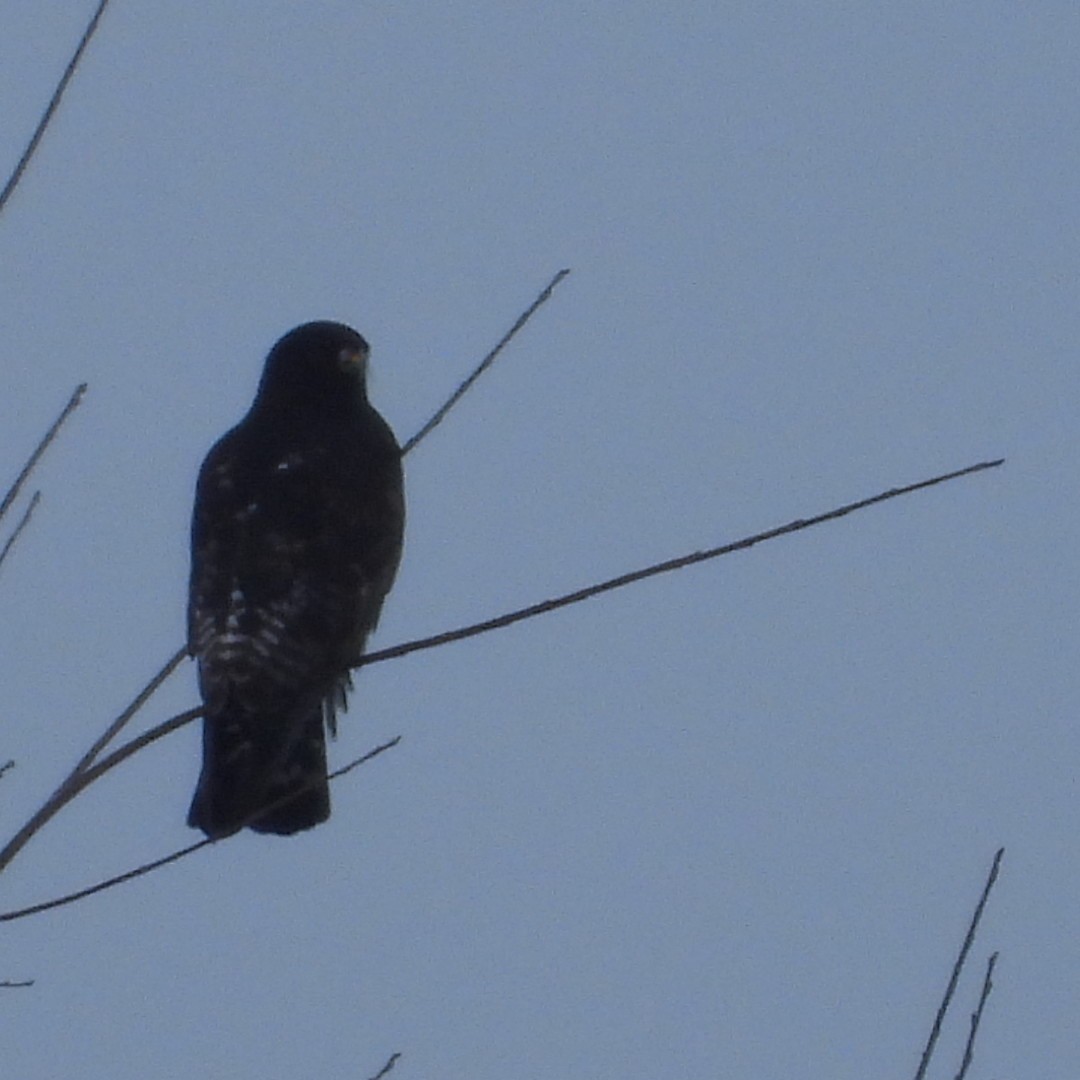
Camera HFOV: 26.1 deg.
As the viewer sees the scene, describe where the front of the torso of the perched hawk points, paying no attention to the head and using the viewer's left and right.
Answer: facing away from the viewer and to the right of the viewer
